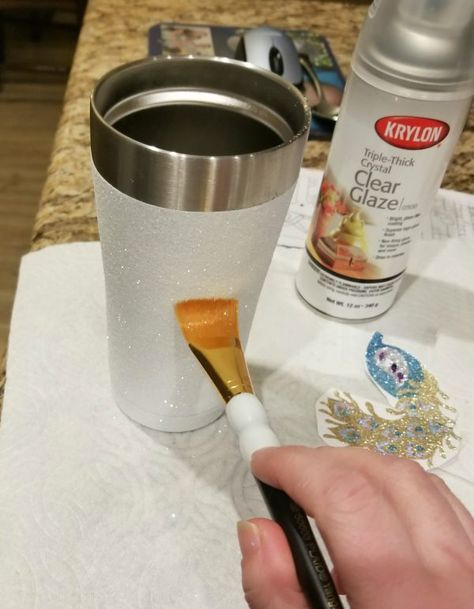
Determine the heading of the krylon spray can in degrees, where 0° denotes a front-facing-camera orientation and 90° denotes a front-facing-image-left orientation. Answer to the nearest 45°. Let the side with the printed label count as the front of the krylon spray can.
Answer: approximately 0°
